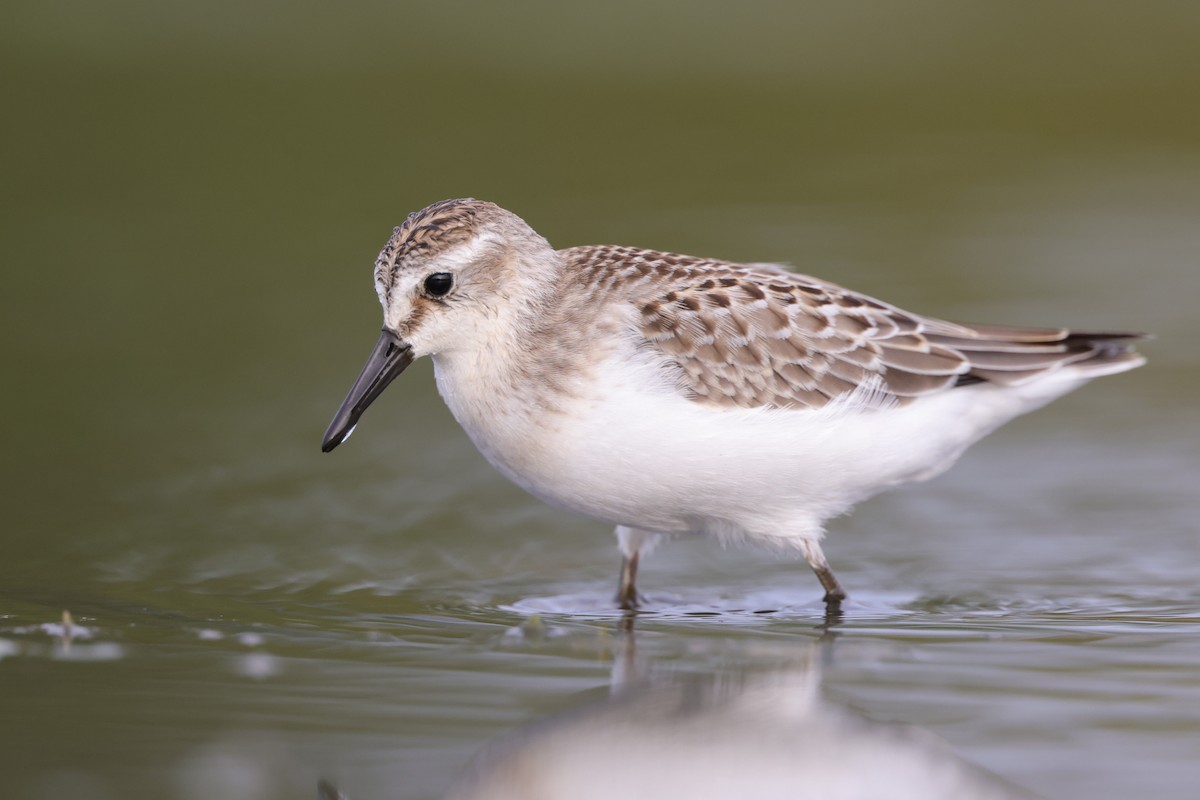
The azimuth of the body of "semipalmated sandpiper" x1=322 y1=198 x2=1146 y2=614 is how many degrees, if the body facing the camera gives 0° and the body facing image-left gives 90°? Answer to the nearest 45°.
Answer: approximately 90°
